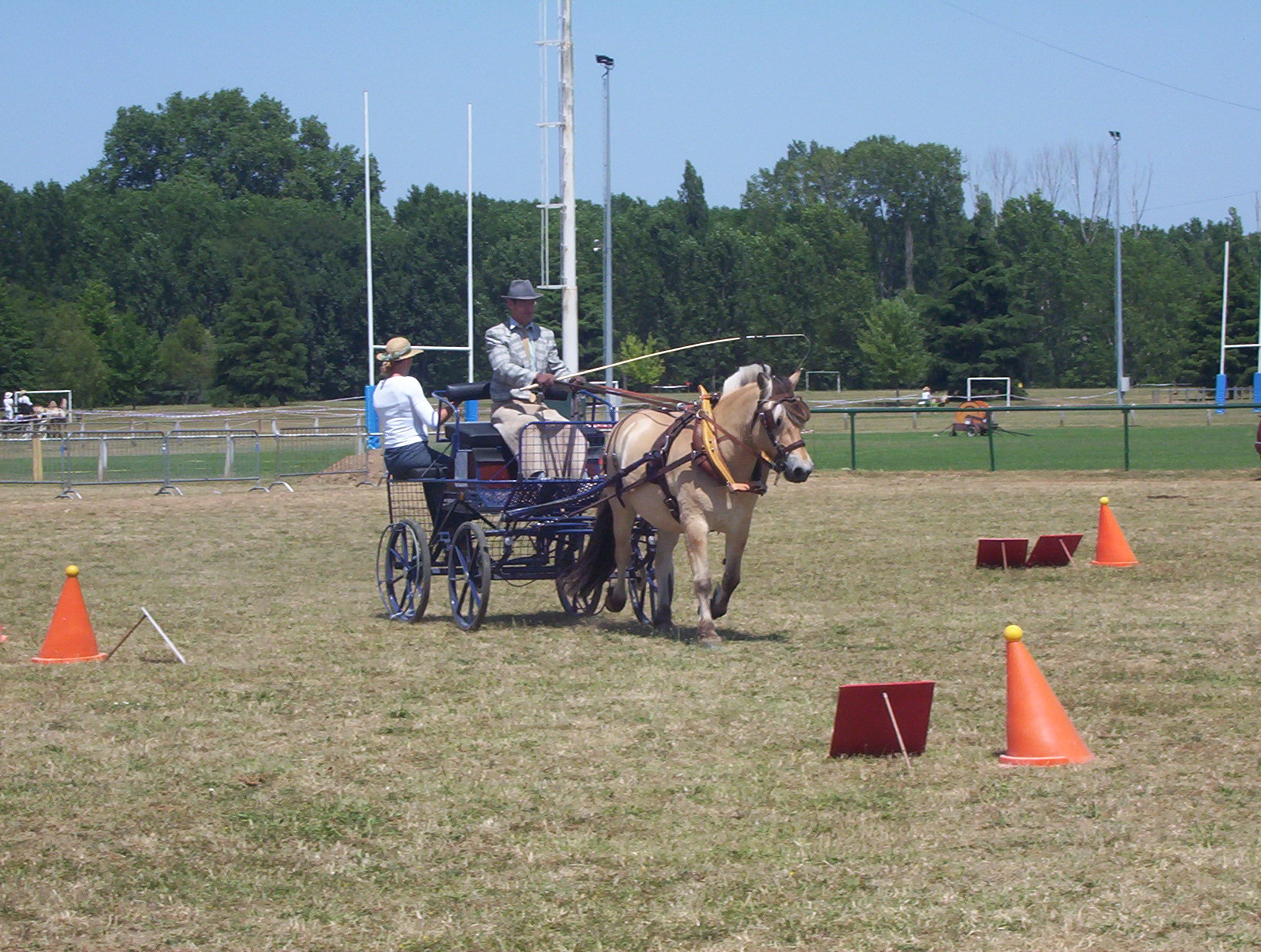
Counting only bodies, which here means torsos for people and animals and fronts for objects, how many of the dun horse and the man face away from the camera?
0

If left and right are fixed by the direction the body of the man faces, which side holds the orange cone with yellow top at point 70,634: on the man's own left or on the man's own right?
on the man's own right

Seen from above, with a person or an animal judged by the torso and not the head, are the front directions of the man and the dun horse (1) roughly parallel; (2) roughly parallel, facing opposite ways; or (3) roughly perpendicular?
roughly parallel

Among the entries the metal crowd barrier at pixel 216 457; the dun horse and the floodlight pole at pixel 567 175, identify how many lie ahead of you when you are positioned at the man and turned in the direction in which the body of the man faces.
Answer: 1

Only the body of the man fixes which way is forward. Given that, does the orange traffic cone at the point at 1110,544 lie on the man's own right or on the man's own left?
on the man's own left

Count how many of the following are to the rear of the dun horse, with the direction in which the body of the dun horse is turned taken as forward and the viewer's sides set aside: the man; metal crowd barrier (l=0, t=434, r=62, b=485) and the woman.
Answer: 3

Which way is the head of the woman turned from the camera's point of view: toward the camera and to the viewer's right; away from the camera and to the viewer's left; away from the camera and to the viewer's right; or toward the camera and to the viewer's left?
away from the camera and to the viewer's right

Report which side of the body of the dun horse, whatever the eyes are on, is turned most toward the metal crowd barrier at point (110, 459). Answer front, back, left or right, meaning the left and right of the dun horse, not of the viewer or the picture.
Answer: back

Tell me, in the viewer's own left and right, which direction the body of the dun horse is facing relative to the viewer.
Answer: facing the viewer and to the right of the viewer

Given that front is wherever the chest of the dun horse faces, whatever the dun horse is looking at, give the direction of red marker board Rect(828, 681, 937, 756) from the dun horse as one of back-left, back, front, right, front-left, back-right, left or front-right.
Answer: front-right

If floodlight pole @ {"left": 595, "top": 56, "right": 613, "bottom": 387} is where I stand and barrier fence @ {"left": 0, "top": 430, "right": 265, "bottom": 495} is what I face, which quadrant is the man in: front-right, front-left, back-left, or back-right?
front-left

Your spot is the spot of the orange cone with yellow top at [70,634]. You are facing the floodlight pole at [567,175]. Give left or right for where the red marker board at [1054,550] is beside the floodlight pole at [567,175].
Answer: right

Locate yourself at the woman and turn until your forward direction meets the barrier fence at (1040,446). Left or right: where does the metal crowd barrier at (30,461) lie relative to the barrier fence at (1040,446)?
left

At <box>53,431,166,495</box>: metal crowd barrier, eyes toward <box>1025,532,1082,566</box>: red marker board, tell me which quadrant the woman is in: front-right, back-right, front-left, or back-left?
front-right

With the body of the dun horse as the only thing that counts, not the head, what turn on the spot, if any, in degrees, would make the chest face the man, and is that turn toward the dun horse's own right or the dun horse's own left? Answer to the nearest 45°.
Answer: approximately 180°

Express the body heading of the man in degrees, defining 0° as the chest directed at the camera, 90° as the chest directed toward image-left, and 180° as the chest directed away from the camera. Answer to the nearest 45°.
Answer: approximately 315°

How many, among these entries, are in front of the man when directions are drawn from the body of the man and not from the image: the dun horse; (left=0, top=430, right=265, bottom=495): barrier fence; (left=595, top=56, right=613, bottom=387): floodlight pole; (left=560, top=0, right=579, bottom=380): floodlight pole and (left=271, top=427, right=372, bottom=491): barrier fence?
1

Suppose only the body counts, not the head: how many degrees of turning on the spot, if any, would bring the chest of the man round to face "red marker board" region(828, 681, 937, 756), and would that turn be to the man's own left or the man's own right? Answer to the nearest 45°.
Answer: approximately 45° to the man's own right
